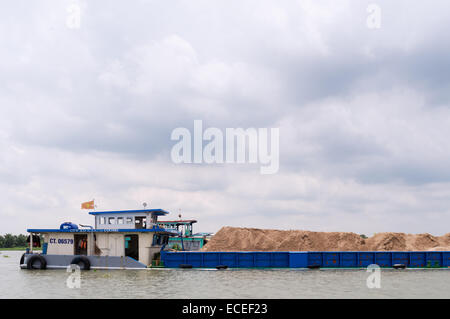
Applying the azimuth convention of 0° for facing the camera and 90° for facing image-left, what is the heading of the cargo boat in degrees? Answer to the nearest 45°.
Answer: approximately 270°
